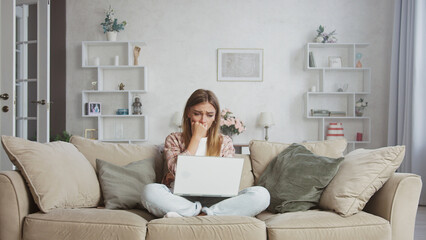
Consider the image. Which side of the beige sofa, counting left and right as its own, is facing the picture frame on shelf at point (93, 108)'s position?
back

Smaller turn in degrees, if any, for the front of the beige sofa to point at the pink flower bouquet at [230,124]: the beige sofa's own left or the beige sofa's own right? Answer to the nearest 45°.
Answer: approximately 180°

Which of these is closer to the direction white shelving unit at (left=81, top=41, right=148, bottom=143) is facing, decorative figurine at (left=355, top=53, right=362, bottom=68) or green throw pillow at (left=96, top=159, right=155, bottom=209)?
the green throw pillow

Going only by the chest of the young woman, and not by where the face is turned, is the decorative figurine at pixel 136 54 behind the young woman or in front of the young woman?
behind

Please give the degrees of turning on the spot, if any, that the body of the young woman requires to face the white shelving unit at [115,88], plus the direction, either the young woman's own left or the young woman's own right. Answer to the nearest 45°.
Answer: approximately 180°

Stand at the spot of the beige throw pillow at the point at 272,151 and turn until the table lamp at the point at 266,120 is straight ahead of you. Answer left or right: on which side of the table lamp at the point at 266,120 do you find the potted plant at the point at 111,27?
left
